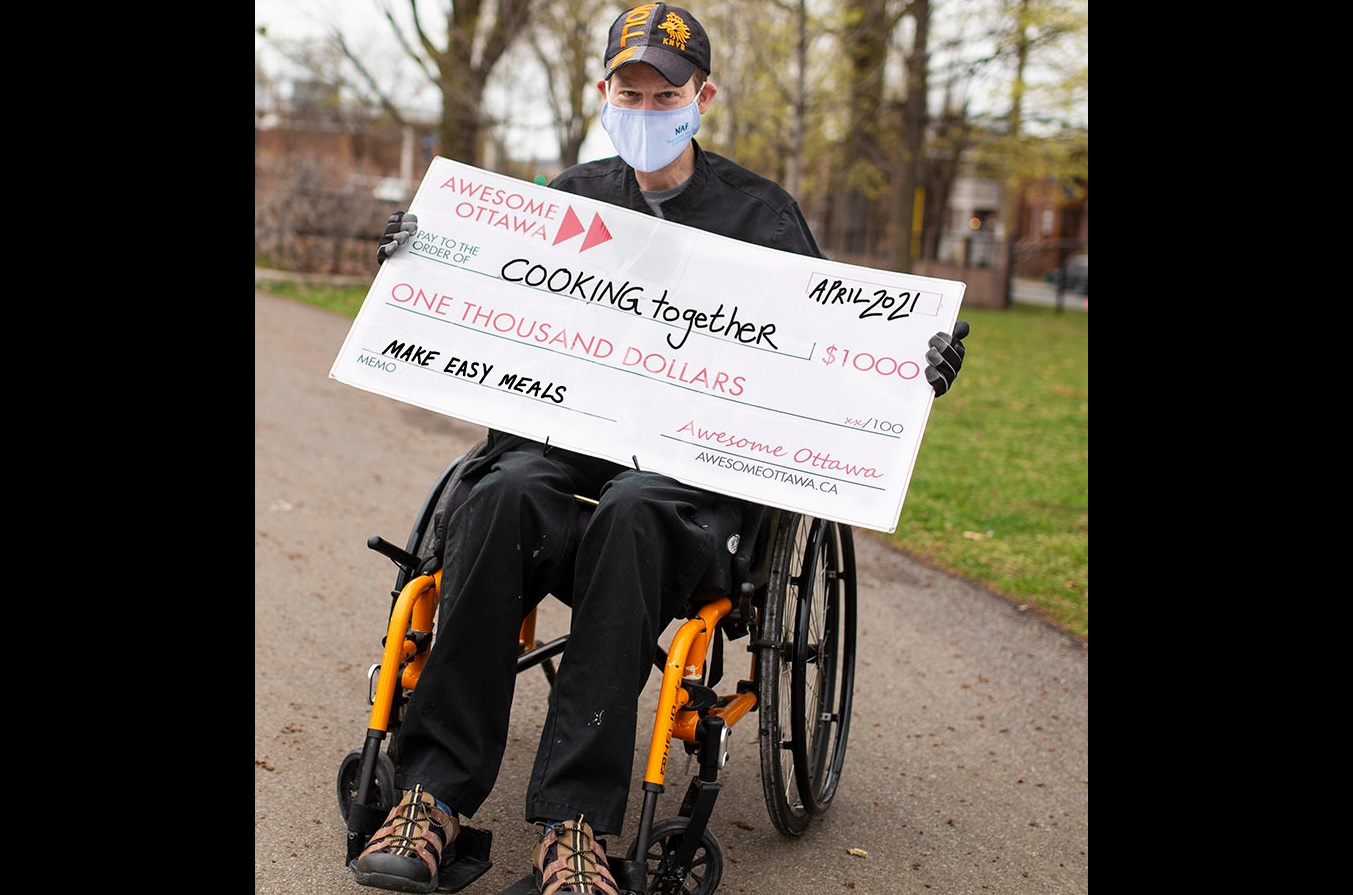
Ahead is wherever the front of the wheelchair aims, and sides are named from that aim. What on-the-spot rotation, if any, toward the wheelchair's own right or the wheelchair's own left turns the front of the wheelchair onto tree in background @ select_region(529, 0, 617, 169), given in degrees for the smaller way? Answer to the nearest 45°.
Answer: approximately 135° to the wheelchair's own right

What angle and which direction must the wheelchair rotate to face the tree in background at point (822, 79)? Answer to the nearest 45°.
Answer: approximately 135° to its right

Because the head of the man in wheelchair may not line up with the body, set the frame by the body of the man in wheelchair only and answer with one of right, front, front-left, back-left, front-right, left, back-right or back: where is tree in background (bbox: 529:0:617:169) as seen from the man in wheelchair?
back-right

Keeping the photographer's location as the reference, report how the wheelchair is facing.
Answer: facing the viewer and to the left of the viewer

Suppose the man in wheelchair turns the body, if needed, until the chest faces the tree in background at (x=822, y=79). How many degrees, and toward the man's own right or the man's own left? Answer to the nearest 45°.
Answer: approximately 135° to the man's own right
